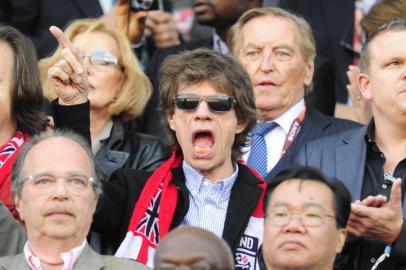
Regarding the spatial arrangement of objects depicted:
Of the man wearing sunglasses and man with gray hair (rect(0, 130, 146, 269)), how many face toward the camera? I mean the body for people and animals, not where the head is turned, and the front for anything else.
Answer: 2

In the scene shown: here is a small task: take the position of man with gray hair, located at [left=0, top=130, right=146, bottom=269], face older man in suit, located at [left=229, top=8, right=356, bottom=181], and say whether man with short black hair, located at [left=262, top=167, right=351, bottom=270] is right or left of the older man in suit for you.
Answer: right

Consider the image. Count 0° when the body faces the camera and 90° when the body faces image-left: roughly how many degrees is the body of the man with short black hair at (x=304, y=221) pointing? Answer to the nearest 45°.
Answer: approximately 45°

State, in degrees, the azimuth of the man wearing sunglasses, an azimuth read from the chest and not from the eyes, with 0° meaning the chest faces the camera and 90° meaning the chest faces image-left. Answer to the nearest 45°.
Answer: approximately 0°

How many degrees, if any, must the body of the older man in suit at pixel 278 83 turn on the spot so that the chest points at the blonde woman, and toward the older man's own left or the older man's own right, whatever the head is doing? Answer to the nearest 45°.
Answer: approximately 45° to the older man's own right
